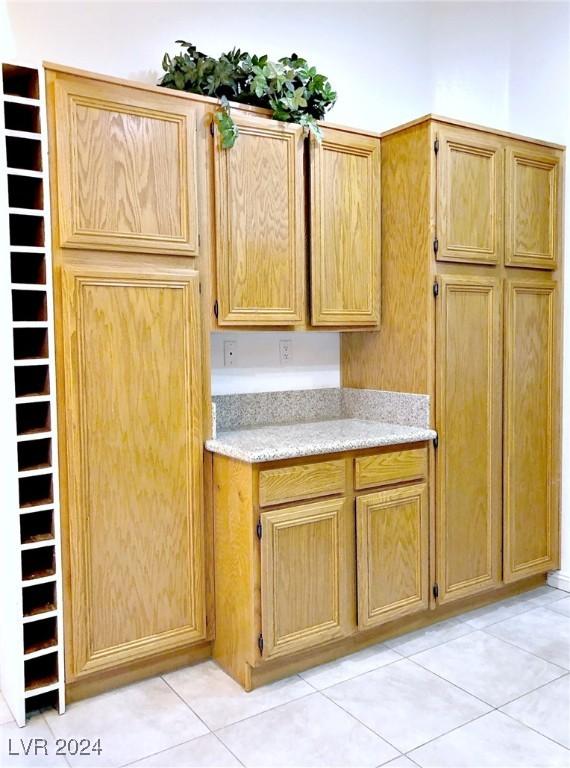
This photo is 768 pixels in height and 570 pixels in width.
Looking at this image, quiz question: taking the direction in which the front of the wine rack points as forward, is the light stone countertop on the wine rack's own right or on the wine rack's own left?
on the wine rack's own left

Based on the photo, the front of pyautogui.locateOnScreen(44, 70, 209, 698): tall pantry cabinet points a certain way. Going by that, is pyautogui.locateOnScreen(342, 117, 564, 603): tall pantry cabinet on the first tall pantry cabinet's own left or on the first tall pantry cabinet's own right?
on the first tall pantry cabinet's own left

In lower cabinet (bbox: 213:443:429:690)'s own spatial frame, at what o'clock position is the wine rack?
The wine rack is roughly at 4 o'clock from the lower cabinet.

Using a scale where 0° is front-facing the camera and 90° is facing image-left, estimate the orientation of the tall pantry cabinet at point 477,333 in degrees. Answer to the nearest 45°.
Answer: approximately 315°

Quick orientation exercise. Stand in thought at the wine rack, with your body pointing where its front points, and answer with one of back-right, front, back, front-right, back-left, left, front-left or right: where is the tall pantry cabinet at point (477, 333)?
front-left

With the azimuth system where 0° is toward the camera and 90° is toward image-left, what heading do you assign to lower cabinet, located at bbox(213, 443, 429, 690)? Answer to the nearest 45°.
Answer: approximately 315°
